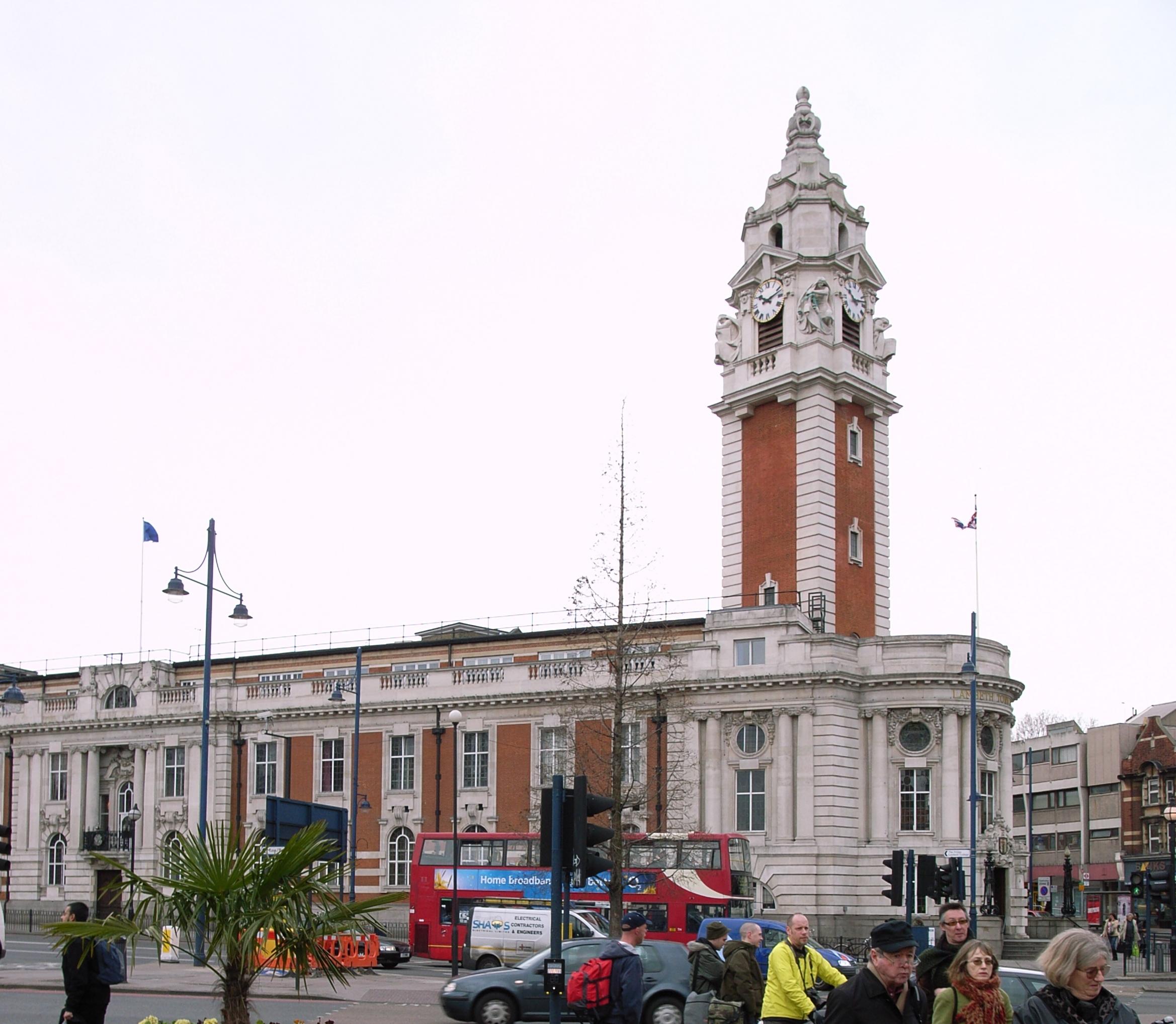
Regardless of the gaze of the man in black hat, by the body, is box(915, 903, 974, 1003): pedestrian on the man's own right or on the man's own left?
on the man's own left

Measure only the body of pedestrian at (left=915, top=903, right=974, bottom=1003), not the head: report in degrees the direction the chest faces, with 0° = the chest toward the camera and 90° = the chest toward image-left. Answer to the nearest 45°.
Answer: approximately 315°

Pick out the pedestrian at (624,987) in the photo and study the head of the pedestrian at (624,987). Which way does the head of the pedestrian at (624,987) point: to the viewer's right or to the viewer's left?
to the viewer's right

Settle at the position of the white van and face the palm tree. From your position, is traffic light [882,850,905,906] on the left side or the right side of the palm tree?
left

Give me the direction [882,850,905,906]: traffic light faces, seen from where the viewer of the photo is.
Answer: facing to the left of the viewer

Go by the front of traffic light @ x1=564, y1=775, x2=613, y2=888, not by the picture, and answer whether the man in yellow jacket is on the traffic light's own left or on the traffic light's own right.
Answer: on the traffic light's own right

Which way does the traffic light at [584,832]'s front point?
to the viewer's right

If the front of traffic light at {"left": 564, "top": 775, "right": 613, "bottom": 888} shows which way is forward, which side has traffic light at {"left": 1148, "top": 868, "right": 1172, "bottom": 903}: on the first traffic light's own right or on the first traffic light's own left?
on the first traffic light's own left

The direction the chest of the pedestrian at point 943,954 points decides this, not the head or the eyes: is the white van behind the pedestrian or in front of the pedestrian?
behind

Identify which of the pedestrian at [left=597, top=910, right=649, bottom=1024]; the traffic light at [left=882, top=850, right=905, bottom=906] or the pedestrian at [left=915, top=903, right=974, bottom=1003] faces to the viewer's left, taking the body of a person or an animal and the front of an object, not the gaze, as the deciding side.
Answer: the traffic light

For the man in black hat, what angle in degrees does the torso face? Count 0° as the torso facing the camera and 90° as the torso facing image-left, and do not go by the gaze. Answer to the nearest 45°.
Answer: approximately 315°
